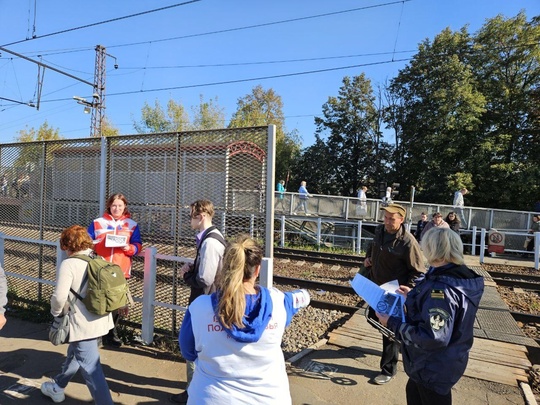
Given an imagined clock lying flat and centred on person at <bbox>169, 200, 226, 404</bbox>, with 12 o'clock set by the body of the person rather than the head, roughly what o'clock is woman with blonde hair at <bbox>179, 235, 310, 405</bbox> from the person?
The woman with blonde hair is roughly at 9 o'clock from the person.

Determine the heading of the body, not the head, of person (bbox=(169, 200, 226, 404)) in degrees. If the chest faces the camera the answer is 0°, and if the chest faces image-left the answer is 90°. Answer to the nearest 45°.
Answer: approximately 90°

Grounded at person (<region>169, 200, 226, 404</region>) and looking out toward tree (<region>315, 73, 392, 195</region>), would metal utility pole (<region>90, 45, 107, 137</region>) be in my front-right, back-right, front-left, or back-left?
front-left

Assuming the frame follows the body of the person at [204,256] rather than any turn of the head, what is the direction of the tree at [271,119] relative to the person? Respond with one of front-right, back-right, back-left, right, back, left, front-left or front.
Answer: right

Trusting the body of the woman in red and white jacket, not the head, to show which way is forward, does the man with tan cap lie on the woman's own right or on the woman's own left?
on the woman's own left

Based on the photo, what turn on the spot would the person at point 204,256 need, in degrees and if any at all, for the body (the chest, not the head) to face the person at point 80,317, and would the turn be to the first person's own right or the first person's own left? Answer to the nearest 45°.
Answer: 0° — they already face them

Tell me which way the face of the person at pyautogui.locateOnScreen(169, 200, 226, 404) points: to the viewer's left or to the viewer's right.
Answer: to the viewer's left

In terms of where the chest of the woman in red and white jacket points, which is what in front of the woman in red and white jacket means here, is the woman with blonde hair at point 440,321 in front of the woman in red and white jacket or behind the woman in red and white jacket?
in front

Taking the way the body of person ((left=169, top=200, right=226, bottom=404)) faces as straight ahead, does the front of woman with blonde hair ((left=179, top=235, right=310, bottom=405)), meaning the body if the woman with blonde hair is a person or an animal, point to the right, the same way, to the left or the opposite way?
to the right

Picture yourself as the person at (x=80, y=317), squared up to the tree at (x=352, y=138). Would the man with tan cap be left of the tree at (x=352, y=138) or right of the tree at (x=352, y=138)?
right

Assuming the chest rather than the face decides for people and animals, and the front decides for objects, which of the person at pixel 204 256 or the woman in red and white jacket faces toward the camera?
the woman in red and white jacket

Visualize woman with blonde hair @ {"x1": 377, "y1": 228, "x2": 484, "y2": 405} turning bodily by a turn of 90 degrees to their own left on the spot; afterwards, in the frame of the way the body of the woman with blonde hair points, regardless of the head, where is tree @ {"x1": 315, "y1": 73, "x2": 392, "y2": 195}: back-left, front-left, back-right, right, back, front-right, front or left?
back-right

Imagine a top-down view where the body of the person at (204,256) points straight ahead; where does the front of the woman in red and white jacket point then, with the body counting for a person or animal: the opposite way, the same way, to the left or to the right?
to the left

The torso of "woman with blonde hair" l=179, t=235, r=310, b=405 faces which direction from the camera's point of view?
away from the camera

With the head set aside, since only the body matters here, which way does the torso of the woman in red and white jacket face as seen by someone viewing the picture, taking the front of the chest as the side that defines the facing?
toward the camera
